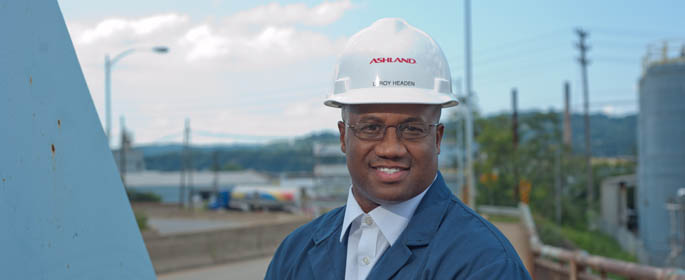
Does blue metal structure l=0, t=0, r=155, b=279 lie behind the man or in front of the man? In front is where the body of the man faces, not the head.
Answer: in front

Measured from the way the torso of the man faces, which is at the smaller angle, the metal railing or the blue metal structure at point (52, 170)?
the blue metal structure

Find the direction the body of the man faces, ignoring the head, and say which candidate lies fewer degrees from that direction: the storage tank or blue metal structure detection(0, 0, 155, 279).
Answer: the blue metal structure

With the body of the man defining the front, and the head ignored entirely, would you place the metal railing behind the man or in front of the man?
behind

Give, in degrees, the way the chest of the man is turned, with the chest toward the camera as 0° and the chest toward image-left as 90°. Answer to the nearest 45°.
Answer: approximately 45°

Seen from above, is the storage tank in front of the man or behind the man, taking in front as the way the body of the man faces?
behind

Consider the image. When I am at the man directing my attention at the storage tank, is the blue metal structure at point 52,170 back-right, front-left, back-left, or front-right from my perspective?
back-left
